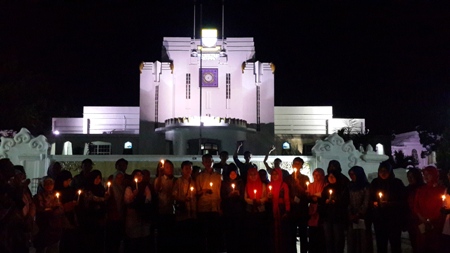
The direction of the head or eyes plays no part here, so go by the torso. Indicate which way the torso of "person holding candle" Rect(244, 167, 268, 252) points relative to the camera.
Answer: toward the camera

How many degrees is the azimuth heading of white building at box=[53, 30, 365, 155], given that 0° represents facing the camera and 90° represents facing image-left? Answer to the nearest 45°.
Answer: approximately 0°

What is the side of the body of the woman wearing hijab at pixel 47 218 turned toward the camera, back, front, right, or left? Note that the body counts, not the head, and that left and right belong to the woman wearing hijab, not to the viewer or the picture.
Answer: front

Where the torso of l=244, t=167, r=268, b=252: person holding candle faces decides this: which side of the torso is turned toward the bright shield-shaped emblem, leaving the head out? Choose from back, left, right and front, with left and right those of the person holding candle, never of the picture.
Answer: back

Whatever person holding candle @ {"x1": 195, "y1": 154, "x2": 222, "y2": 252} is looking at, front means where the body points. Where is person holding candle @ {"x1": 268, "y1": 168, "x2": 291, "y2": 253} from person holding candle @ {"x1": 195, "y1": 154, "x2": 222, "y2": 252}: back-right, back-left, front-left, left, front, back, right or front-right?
left

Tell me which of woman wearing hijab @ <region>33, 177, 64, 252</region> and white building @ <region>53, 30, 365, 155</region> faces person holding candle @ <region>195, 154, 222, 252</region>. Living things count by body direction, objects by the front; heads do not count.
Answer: the white building

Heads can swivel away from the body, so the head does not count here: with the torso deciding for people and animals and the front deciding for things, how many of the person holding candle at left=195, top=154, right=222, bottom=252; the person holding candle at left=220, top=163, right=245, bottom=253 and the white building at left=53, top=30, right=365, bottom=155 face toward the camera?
3

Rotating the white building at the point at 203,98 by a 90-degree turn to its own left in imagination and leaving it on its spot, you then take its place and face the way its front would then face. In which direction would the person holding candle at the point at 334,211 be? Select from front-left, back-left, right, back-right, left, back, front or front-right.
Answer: right

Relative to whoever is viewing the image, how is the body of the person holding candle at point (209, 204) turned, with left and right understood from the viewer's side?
facing the viewer

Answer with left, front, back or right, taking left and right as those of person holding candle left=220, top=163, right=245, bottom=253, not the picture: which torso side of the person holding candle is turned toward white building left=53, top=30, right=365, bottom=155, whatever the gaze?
back
